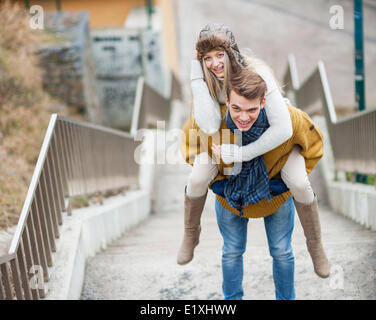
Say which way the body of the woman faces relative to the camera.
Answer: toward the camera

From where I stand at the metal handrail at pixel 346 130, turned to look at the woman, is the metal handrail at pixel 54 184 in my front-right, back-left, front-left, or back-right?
front-right

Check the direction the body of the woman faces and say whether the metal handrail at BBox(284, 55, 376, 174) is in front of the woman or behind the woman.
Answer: behind

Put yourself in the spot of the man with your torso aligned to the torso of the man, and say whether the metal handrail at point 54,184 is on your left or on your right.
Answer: on your right

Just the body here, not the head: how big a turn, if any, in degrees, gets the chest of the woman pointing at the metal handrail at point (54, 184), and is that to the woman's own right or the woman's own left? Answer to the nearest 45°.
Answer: approximately 135° to the woman's own right

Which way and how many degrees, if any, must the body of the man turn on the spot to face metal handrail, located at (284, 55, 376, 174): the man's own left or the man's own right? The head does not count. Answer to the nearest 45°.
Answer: approximately 180°

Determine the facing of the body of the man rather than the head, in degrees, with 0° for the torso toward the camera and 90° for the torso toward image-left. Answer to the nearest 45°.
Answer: approximately 0°
